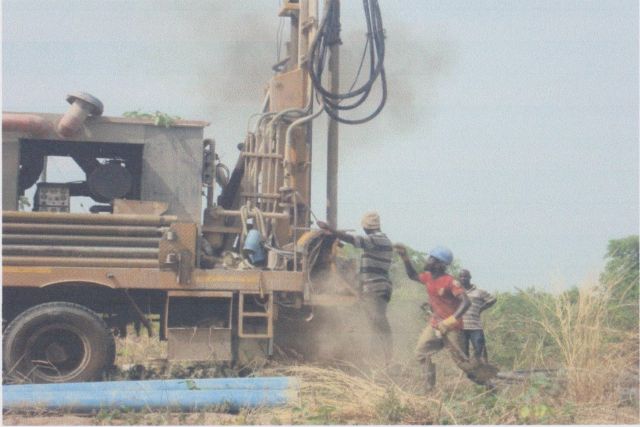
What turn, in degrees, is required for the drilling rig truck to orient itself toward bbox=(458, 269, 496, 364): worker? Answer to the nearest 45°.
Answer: approximately 180°

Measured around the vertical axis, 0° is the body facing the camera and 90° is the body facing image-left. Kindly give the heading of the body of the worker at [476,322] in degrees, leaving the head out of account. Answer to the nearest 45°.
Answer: approximately 45°

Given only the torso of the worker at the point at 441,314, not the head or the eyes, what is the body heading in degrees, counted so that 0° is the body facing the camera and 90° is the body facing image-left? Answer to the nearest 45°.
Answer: approximately 45°

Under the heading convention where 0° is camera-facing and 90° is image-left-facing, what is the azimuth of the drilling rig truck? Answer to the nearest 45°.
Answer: approximately 90°

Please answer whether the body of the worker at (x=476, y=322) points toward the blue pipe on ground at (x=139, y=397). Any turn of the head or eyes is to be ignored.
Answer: yes

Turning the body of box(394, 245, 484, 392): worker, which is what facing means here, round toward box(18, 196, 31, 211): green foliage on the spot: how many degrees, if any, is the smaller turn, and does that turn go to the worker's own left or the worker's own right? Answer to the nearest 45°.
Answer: approximately 45° to the worker's own right
